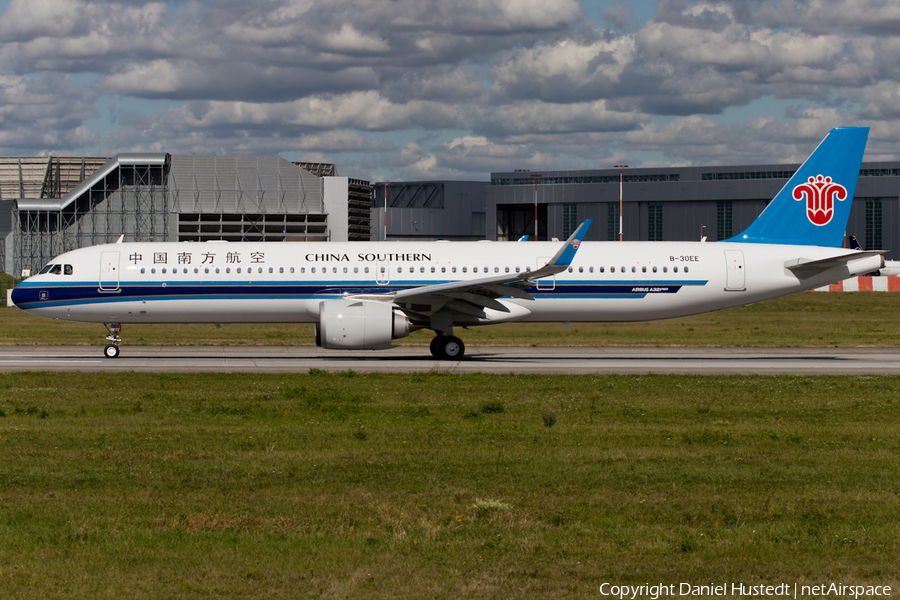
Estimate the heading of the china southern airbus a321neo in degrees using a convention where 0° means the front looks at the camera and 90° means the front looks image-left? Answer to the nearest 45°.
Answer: approximately 90°
